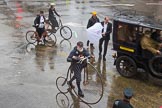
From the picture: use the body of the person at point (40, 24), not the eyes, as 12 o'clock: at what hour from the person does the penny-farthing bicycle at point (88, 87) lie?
The penny-farthing bicycle is roughly at 1 o'clock from the person.

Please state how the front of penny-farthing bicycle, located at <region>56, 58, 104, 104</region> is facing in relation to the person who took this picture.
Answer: facing the viewer and to the right of the viewer

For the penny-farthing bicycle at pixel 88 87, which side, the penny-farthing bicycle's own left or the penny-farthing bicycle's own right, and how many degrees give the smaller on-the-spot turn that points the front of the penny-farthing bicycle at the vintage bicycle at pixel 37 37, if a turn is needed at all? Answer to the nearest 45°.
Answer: approximately 180°

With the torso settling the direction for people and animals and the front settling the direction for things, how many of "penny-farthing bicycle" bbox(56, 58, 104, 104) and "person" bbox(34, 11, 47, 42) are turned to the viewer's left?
0
